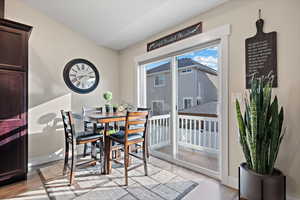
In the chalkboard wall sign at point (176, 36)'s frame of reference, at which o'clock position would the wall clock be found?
The wall clock is roughly at 2 o'clock from the chalkboard wall sign.

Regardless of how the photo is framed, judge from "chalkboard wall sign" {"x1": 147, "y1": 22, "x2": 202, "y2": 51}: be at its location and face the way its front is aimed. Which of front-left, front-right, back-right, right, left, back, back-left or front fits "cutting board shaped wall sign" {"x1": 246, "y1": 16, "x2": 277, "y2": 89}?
left

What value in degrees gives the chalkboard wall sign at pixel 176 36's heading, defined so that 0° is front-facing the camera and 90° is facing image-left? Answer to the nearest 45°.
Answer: approximately 45°

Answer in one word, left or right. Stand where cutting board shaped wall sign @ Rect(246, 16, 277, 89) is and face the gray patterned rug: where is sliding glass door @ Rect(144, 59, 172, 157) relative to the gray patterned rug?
right

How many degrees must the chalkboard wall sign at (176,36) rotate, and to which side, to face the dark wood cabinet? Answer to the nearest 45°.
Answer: approximately 45° to its right
